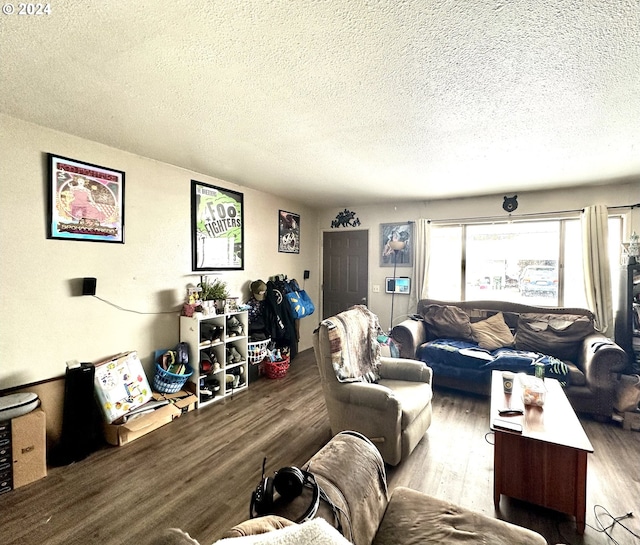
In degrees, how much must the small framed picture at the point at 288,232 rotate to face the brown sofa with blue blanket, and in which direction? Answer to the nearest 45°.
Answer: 0° — it already faces it

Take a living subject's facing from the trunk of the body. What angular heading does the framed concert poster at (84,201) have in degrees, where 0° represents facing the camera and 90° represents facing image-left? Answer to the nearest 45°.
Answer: approximately 315°

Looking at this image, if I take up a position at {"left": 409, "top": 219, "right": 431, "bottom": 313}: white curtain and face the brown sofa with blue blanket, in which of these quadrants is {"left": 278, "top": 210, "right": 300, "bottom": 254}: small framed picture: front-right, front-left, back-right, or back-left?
back-right

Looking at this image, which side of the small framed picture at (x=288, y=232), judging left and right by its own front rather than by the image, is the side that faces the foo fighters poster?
right

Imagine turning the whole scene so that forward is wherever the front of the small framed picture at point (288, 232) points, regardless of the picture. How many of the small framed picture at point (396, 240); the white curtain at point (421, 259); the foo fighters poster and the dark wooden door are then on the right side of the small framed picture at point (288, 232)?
1

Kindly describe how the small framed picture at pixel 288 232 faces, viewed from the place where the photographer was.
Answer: facing the viewer and to the right of the viewer

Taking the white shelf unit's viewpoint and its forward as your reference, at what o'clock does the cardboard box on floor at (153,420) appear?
The cardboard box on floor is roughly at 3 o'clock from the white shelf unit.

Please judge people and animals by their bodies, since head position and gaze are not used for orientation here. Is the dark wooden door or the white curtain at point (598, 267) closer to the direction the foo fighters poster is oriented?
the white curtain

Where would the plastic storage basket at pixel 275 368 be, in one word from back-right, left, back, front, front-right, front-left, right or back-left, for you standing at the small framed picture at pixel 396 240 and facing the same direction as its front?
front-right

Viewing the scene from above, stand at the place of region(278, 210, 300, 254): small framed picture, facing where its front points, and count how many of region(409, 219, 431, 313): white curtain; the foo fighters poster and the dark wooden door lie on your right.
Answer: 1
